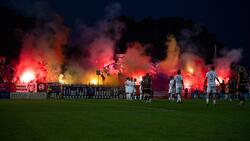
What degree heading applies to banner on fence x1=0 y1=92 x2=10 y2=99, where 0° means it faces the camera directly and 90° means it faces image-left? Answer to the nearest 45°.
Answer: approximately 0°

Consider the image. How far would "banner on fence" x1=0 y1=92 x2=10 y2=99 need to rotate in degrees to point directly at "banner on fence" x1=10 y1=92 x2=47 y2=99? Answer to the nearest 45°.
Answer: approximately 135° to its left

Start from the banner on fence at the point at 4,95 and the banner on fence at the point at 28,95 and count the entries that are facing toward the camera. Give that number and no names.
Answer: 2

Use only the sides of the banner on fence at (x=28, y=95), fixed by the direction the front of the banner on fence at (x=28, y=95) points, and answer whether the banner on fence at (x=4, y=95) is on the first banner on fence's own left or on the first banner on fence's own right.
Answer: on the first banner on fence's own right
